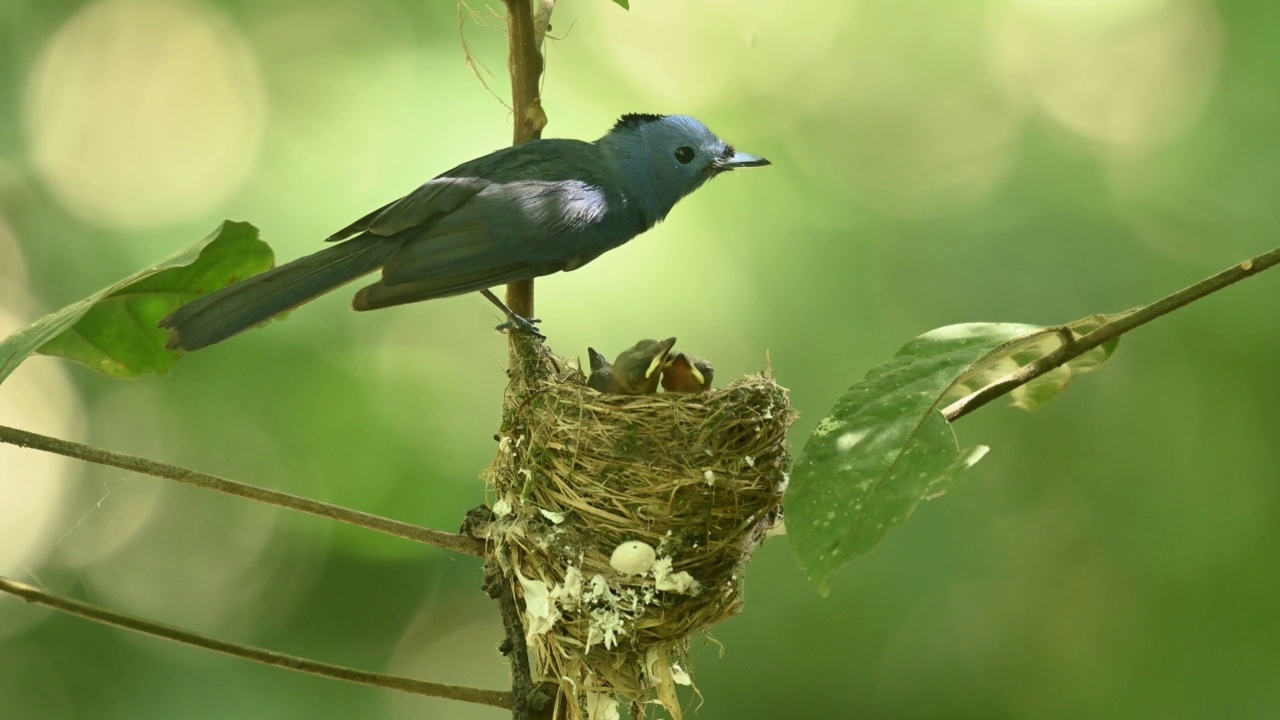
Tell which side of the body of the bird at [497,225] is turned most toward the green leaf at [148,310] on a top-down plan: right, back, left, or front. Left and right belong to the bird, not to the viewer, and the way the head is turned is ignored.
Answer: back

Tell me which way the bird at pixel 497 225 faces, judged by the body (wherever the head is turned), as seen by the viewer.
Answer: to the viewer's right

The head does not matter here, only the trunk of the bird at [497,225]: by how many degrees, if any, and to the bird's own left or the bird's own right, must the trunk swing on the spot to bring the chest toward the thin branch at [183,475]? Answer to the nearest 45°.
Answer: approximately 135° to the bird's own right

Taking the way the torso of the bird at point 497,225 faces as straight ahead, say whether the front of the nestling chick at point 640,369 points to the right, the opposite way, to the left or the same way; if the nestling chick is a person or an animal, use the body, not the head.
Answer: the same way

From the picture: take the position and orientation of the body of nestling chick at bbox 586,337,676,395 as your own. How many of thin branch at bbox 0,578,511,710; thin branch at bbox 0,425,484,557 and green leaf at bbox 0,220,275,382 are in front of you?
0

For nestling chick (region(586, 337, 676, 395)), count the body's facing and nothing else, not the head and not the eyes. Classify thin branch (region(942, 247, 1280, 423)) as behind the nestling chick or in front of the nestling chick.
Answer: in front

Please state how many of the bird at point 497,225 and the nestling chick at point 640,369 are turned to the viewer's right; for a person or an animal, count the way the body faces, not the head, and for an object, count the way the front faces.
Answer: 2

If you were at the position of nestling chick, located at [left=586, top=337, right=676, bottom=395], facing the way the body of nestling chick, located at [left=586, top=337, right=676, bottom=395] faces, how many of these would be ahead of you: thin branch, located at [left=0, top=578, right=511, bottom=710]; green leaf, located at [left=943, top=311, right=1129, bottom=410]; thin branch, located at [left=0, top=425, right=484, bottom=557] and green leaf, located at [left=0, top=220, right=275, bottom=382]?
1

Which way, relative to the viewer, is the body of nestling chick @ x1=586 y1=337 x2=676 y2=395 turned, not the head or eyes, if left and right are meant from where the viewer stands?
facing to the right of the viewer

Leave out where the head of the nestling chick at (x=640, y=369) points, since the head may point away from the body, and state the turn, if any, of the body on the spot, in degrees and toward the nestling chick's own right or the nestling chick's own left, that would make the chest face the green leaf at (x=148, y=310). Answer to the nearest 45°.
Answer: approximately 135° to the nestling chick's own right

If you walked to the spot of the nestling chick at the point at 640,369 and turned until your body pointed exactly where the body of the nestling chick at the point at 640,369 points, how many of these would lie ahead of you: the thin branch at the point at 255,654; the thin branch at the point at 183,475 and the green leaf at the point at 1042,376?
1
